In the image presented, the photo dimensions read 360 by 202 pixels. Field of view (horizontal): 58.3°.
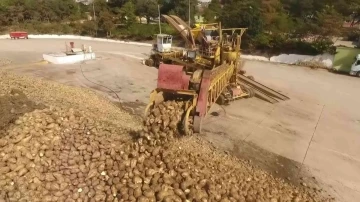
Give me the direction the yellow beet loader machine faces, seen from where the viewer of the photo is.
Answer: facing the viewer and to the left of the viewer

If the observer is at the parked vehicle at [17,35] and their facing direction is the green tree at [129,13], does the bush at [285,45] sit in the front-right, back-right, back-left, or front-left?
front-right

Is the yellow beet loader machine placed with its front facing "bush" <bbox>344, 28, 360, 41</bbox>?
no

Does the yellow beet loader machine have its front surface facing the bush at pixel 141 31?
no

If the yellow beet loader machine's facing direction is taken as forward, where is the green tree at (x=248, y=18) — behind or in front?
behind

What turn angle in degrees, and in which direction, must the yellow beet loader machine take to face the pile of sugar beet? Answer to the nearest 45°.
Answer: approximately 45° to its left

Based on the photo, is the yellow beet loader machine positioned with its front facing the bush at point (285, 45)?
no

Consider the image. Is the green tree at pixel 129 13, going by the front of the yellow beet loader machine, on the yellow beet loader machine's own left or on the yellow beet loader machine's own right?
on the yellow beet loader machine's own right

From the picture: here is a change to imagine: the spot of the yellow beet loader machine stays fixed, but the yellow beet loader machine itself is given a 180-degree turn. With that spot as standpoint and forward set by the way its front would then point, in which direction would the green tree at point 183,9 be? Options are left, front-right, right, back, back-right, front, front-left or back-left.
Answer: front-left

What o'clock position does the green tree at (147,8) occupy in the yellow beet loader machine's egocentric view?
The green tree is roughly at 4 o'clock from the yellow beet loader machine.

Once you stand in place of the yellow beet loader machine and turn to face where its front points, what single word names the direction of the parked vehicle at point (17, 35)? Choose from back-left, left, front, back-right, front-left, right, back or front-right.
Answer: right

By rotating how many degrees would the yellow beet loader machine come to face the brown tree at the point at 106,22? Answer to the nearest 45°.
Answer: approximately 90° to its right
